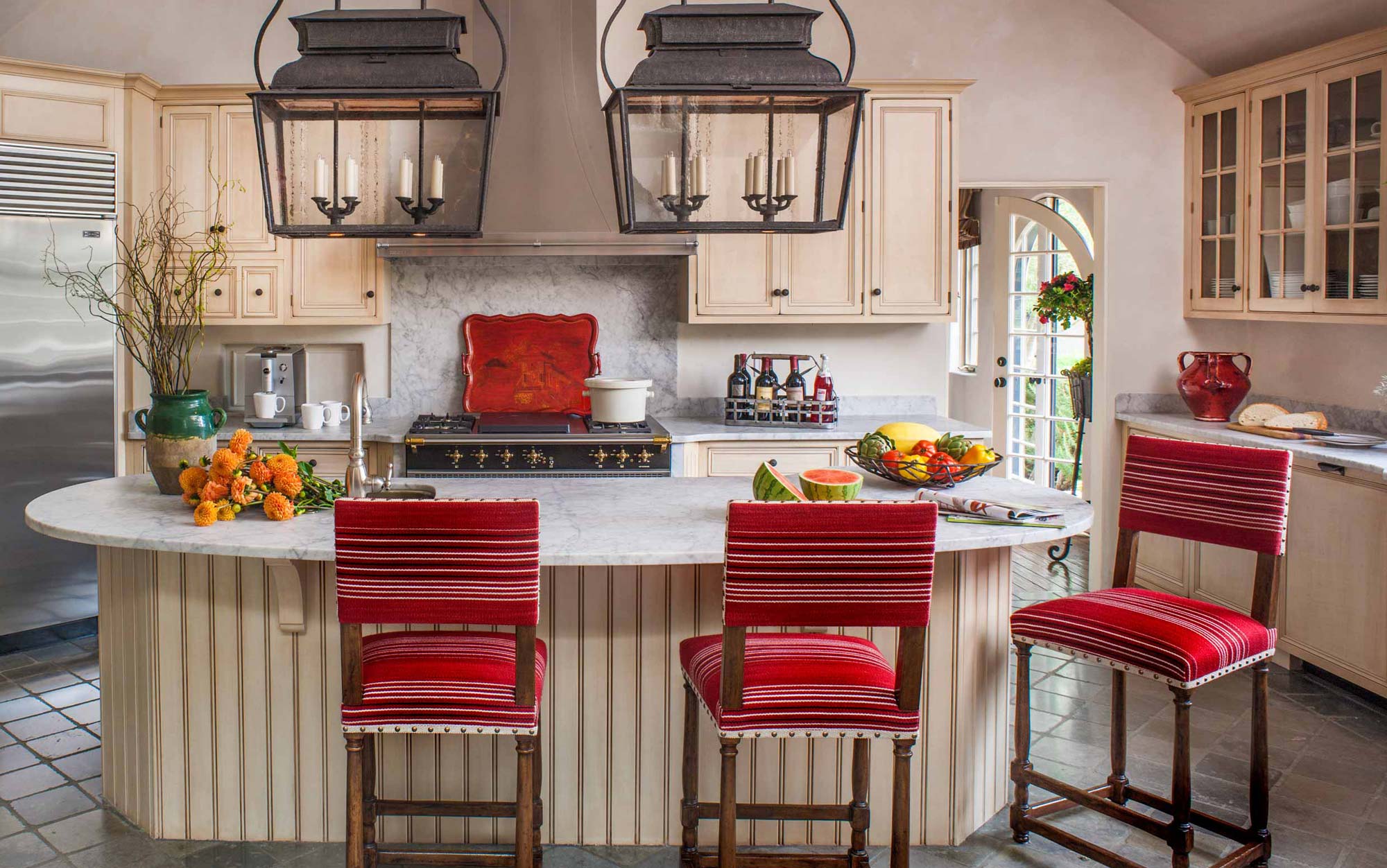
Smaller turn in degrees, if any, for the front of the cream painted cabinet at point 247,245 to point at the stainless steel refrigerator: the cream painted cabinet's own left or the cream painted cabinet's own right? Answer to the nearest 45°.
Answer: approximately 90° to the cream painted cabinet's own right

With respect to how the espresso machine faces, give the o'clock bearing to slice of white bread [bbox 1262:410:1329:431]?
The slice of white bread is roughly at 10 o'clock from the espresso machine.

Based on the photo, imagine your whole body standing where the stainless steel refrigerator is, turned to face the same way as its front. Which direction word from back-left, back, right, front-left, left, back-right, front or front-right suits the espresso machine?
front-left

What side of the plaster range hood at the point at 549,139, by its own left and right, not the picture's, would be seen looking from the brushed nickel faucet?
front

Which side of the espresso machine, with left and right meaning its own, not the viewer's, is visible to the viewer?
front

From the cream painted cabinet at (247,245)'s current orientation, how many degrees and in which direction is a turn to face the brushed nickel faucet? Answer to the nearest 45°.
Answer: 0° — it already faces it

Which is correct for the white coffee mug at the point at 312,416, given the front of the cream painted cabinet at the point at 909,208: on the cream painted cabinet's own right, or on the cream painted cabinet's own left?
on the cream painted cabinet's own right

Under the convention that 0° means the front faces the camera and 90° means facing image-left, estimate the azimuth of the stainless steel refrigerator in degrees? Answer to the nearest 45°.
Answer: approximately 315°

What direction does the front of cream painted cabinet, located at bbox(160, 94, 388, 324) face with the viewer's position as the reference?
facing the viewer

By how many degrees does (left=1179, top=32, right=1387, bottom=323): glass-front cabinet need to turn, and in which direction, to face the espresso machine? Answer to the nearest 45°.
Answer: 0° — it already faces it

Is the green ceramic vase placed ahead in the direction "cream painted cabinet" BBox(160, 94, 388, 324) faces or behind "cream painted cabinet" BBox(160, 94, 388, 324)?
ahead

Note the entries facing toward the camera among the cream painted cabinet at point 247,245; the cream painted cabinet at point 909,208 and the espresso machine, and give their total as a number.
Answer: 3

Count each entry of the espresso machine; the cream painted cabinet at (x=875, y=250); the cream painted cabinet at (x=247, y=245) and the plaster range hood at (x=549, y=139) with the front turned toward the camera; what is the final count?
4

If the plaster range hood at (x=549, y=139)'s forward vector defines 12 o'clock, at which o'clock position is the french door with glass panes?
The french door with glass panes is roughly at 8 o'clock from the plaster range hood.

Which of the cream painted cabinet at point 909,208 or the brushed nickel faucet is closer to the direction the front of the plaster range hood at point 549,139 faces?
the brushed nickel faucet

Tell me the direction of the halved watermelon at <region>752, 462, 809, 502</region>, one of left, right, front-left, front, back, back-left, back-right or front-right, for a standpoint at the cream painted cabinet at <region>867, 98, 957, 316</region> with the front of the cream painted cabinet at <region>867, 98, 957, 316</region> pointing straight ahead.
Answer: front
